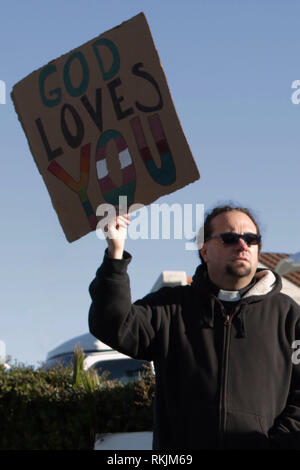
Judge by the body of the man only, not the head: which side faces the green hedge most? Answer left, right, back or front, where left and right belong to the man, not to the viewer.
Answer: back

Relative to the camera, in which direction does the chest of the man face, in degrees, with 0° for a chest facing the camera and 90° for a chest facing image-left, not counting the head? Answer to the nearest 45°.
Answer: approximately 0°
